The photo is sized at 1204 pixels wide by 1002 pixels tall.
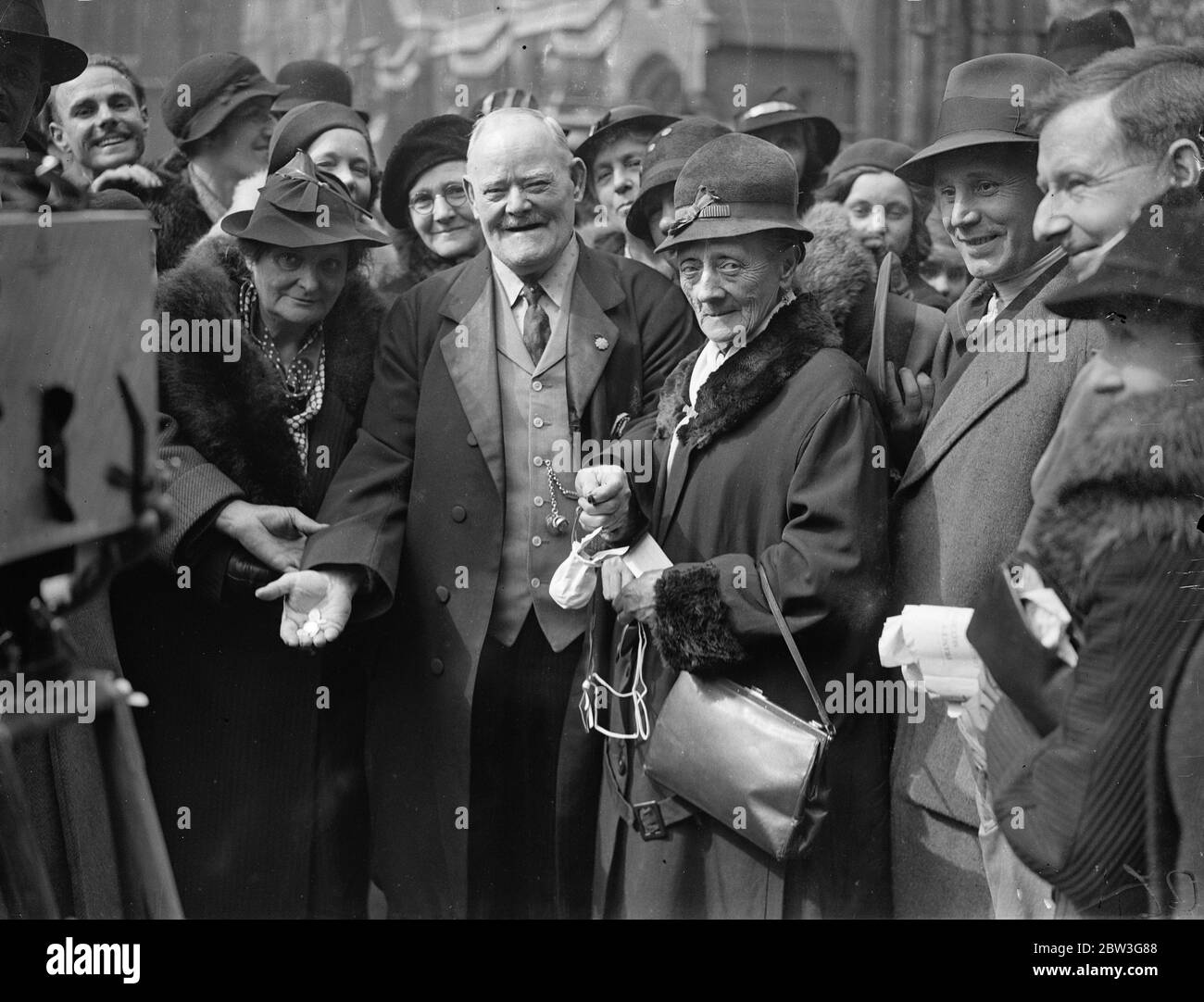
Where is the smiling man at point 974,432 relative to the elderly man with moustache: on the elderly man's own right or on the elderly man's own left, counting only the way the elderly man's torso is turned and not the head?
on the elderly man's own left

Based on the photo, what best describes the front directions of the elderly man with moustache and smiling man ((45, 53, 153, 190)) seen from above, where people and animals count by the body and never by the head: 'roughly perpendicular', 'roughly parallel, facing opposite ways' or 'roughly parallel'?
roughly parallel

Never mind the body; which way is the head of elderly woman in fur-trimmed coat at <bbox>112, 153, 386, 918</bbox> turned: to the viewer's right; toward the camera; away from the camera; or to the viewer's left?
toward the camera

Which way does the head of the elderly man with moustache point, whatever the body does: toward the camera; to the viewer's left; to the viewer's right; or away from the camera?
toward the camera

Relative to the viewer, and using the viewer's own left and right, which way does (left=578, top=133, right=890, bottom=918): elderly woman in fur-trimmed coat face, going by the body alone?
facing the viewer and to the left of the viewer

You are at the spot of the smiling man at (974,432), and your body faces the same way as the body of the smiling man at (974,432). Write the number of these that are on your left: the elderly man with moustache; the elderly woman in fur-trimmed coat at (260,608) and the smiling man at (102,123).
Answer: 0

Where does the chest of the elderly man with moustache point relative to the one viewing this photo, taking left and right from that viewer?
facing the viewer

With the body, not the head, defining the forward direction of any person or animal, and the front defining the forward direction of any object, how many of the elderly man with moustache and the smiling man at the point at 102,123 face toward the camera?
2

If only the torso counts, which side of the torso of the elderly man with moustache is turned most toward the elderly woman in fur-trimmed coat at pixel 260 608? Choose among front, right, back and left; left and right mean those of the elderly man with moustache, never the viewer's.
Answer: right

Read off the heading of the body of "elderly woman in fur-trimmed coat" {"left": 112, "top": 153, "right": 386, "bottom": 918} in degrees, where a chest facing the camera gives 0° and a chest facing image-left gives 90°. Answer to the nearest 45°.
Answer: approximately 315°

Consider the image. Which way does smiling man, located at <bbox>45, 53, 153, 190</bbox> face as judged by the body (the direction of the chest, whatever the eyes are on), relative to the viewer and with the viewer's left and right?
facing the viewer

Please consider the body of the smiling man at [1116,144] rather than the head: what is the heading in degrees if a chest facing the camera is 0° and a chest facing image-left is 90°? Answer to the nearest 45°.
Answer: approximately 45°

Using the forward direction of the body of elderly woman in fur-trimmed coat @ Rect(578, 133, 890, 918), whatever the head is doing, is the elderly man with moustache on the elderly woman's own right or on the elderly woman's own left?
on the elderly woman's own right

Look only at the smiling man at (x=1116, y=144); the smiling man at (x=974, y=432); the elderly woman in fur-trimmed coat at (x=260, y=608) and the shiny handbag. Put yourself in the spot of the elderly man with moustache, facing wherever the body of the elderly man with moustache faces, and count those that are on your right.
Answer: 1

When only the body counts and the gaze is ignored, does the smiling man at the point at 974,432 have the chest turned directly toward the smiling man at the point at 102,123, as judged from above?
no

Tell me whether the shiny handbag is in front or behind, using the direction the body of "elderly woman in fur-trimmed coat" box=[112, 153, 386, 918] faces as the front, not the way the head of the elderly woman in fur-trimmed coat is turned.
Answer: in front
